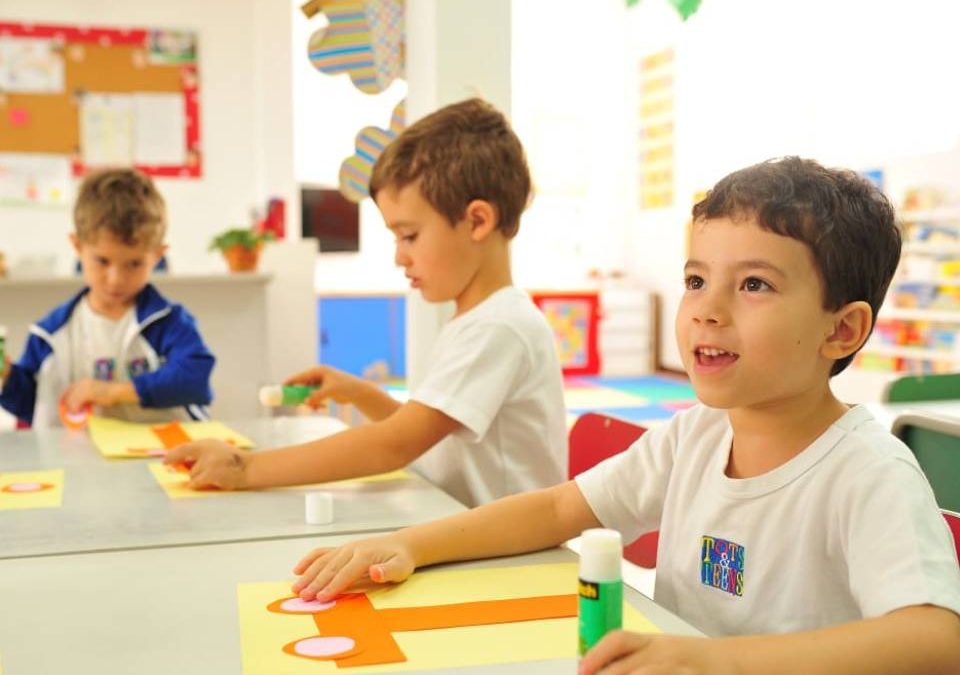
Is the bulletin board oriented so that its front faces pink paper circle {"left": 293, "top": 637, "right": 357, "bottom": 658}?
yes

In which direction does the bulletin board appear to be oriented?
toward the camera

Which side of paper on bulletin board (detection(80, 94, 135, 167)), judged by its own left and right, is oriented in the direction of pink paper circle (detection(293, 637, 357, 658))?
front

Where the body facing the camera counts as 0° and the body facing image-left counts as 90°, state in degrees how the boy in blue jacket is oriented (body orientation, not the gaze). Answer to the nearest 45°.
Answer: approximately 0°

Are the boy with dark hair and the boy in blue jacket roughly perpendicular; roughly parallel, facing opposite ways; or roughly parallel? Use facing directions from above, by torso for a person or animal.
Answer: roughly perpendicular

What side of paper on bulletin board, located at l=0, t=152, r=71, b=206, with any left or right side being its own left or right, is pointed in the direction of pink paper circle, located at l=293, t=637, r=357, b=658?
front

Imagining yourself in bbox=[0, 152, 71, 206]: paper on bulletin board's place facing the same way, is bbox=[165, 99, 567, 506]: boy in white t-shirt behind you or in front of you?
in front

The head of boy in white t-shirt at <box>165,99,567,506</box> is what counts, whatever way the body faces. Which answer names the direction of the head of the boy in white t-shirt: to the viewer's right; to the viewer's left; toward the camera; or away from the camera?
to the viewer's left

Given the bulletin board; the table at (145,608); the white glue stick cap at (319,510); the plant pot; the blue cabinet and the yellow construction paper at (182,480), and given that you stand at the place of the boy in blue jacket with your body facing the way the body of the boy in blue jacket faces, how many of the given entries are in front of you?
3

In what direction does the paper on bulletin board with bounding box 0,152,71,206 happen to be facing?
toward the camera

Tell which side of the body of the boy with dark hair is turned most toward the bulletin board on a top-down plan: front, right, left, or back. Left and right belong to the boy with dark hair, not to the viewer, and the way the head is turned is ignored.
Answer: right

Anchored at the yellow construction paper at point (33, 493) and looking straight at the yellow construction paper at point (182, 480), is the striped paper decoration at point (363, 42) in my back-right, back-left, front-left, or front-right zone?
front-left

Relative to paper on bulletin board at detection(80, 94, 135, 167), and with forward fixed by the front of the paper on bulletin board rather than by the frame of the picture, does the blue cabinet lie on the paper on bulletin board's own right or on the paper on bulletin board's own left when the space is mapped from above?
on the paper on bulletin board's own left

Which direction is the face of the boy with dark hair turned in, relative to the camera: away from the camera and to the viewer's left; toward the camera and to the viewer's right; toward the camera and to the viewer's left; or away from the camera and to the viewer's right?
toward the camera and to the viewer's left

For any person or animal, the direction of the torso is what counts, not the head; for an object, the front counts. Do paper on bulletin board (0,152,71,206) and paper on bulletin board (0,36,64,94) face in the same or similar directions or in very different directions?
same or similar directions
